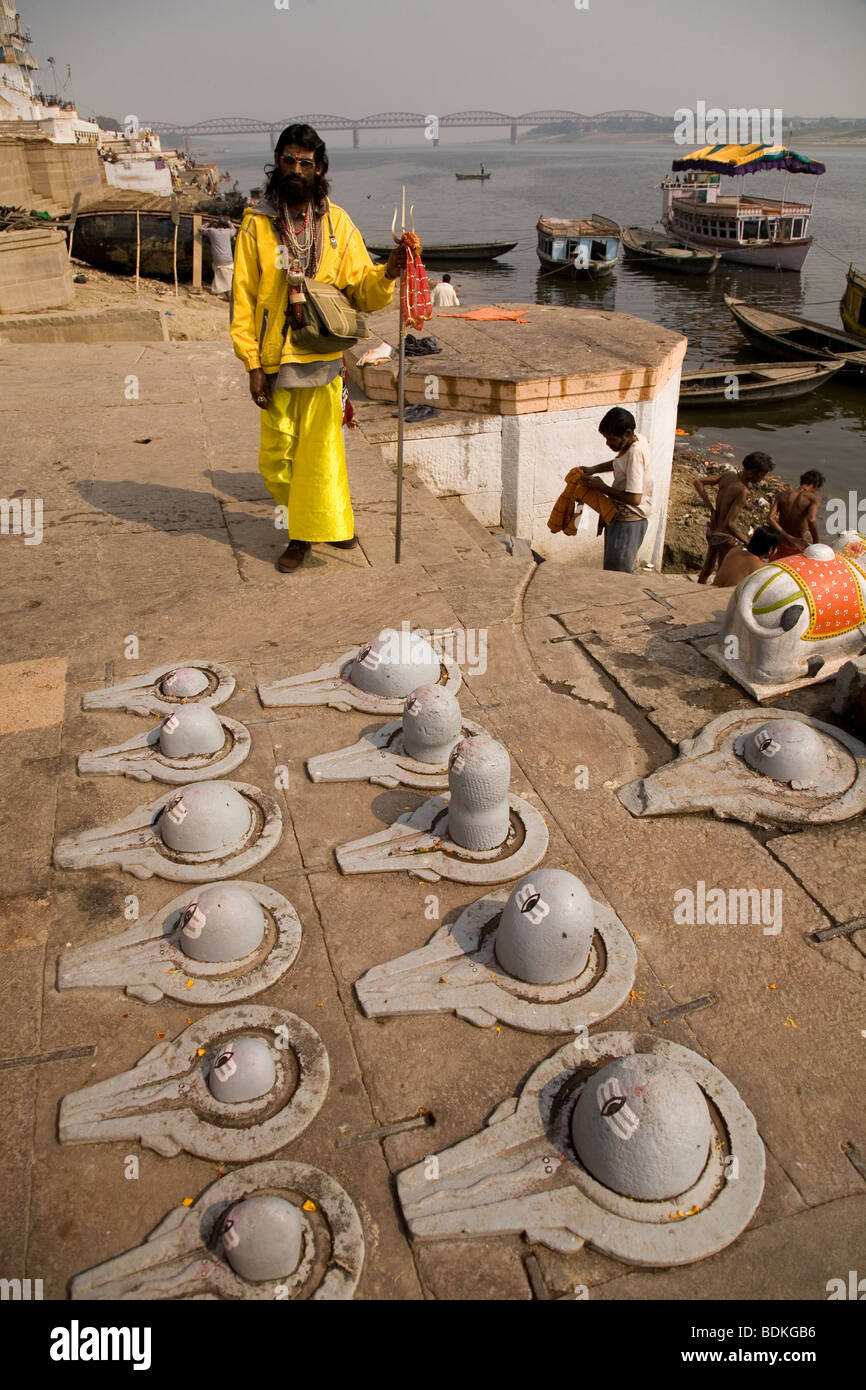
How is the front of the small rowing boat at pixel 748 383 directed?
to the viewer's right

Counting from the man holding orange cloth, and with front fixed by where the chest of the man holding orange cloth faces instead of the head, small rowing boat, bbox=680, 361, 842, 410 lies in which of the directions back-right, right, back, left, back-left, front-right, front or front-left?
right

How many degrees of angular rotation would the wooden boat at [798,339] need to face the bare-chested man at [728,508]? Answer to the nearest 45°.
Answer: approximately 135° to its left

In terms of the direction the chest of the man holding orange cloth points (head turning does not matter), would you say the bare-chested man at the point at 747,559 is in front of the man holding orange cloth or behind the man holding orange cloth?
behind

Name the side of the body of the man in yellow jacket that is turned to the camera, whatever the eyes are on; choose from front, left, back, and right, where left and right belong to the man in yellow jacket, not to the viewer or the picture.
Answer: front

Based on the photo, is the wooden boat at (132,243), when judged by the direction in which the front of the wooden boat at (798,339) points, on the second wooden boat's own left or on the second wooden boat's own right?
on the second wooden boat's own left

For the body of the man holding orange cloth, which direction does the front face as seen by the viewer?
to the viewer's left

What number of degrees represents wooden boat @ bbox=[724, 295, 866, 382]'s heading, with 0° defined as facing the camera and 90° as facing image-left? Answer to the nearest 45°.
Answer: approximately 135°

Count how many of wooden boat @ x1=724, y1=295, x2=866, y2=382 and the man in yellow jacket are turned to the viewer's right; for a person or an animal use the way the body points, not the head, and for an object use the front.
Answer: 0

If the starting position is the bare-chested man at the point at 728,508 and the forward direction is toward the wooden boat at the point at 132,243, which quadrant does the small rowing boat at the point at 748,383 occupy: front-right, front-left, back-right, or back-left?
front-right

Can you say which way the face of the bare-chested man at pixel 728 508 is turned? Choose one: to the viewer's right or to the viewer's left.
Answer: to the viewer's right

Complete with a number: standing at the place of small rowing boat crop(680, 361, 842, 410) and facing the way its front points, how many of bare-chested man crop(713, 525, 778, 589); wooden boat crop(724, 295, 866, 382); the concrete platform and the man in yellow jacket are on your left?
1
